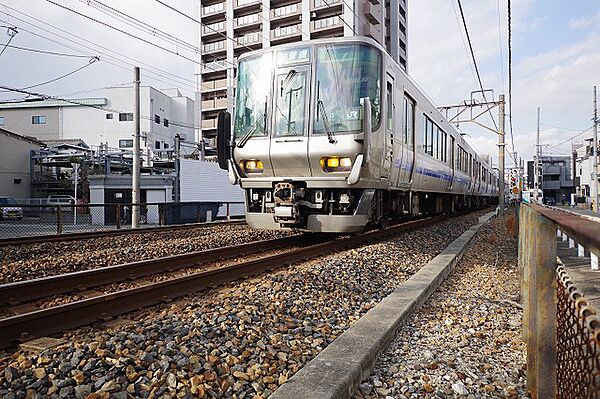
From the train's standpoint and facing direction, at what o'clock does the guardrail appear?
The guardrail is roughly at 10 o'clock from the train.

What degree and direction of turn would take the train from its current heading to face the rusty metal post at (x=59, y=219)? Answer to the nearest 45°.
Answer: approximately 90° to its right

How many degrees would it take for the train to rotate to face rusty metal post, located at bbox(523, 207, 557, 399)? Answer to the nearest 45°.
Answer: approximately 45° to its left

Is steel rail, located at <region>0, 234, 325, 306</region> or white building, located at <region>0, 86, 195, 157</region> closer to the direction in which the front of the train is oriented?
the steel rail

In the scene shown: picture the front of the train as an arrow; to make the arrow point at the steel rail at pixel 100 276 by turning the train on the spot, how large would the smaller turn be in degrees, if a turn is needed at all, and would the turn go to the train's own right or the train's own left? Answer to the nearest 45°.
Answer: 0° — it already faces it

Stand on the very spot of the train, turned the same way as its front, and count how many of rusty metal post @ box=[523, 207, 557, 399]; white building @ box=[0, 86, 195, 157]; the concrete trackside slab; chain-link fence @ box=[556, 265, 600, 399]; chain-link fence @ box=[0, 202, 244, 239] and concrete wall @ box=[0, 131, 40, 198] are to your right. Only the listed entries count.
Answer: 3

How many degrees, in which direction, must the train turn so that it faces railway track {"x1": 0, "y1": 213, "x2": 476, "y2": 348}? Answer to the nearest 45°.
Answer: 0° — it already faces it

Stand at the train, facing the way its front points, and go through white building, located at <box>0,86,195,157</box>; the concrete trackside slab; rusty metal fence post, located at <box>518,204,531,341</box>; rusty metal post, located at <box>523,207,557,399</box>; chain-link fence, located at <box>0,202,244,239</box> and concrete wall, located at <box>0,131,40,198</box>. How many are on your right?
3

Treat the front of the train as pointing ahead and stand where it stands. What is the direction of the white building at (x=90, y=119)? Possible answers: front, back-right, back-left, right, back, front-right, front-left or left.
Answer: right

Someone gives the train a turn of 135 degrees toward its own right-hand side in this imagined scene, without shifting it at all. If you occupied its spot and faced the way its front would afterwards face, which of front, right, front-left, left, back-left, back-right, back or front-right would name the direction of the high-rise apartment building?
front

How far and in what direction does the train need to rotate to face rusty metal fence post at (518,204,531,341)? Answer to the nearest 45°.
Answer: approximately 90° to its left

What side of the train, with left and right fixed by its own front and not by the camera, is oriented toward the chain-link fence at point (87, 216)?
right

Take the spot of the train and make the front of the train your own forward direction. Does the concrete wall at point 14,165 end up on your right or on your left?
on your right

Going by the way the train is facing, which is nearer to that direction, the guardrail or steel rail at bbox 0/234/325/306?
the steel rail

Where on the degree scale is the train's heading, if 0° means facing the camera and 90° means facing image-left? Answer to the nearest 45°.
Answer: approximately 45°

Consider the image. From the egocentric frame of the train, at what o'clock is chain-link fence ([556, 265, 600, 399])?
The chain-link fence is roughly at 10 o'clock from the train.
